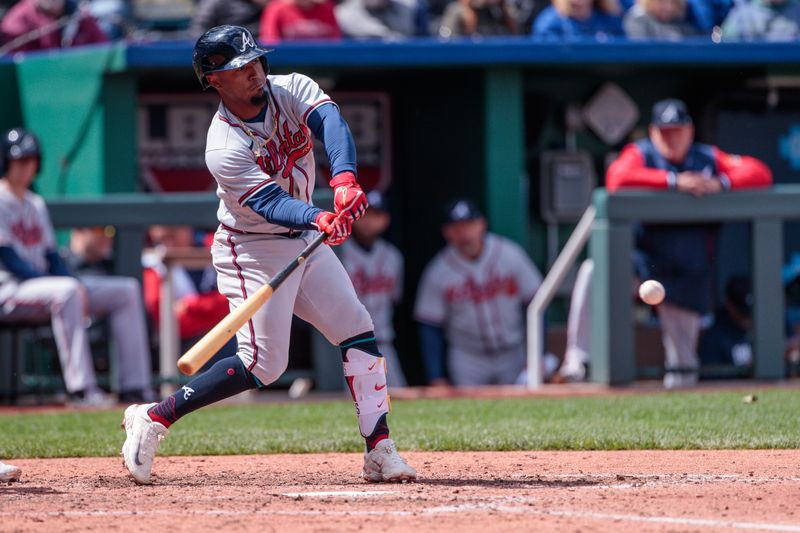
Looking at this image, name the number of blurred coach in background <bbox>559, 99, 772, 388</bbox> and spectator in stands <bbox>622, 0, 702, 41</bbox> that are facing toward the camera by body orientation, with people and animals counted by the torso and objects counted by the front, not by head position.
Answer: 2

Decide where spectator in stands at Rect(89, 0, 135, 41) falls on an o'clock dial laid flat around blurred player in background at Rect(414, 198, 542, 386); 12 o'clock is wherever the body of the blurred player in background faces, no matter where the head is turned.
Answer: The spectator in stands is roughly at 4 o'clock from the blurred player in background.

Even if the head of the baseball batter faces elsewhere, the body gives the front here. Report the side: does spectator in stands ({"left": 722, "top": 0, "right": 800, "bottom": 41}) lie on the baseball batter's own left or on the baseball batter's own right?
on the baseball batter's own left

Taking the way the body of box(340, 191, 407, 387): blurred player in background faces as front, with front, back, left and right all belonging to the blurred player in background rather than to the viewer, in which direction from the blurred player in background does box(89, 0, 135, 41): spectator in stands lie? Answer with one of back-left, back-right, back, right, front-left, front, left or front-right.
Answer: back-right

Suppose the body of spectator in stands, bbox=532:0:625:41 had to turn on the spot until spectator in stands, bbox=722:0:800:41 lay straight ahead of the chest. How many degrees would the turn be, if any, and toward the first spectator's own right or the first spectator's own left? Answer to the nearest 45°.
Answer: approximately 90° to the first spectator's own left

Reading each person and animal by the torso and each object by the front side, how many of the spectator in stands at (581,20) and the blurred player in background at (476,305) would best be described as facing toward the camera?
2

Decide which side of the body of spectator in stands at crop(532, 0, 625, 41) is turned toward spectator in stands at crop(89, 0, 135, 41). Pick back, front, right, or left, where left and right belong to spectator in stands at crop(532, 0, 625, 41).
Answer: right

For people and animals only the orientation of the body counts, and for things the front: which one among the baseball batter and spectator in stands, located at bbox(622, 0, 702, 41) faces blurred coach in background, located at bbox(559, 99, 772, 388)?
the spectator in stands
